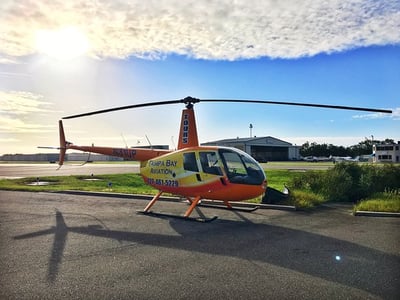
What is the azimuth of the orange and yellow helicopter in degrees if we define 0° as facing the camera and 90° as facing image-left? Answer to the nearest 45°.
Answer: approximately 315°

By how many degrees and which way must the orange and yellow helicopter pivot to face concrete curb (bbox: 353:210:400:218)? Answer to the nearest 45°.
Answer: approximately 45° to its left

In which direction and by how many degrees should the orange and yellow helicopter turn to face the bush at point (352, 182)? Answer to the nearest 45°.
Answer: approximately 90° to its left

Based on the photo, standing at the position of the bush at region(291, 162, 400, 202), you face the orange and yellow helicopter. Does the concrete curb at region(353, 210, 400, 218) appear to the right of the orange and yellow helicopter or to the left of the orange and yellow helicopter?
left
